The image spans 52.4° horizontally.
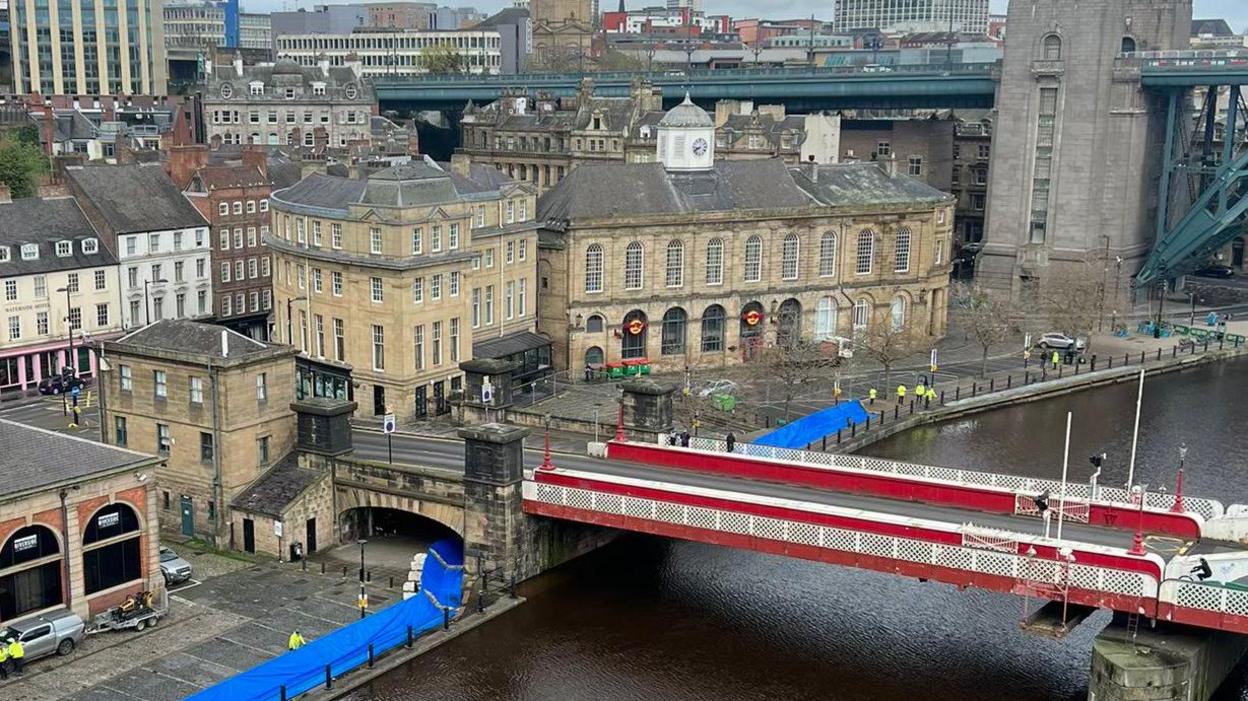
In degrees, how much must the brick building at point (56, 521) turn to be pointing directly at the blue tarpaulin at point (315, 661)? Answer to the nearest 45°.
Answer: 0° — it already faces it

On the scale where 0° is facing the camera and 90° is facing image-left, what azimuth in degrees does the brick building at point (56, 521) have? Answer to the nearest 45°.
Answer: approximately 315°

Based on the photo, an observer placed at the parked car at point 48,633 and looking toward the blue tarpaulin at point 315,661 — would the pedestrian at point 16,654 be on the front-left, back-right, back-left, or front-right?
back-right
